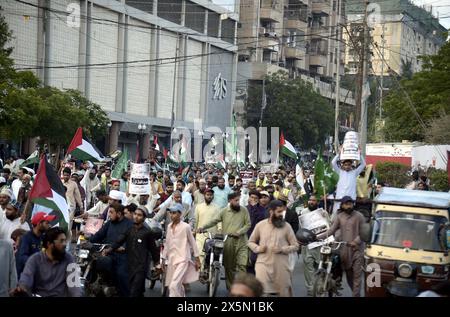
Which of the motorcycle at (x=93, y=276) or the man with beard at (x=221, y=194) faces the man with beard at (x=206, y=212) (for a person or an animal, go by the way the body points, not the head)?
the man with beard at (x=221, y=194)

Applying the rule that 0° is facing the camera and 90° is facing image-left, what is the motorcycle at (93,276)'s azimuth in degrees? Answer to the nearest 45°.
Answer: approximately 45°

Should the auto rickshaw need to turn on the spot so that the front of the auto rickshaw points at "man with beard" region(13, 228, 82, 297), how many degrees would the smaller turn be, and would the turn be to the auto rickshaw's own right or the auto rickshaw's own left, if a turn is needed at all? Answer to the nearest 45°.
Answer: approximately 45° to the auto rickshaw's own right

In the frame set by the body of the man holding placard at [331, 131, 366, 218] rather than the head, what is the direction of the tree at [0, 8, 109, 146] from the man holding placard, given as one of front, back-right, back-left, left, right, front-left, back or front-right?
back-right

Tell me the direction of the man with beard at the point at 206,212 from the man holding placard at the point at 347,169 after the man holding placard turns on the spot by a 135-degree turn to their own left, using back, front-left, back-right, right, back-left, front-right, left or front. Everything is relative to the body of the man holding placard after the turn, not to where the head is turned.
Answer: back

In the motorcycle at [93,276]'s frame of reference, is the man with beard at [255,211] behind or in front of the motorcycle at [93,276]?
behind

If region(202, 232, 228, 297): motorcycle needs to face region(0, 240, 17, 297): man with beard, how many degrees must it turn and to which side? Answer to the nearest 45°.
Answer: approximately 45° to its right

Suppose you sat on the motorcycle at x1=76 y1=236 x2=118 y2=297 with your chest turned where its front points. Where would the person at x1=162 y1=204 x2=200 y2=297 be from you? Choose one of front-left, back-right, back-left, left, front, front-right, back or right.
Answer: back-left
